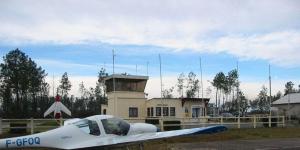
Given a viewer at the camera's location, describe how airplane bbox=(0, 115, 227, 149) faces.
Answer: facing away from the viewer and to the right of the viewer

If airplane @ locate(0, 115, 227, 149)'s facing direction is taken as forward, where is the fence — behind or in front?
in front
